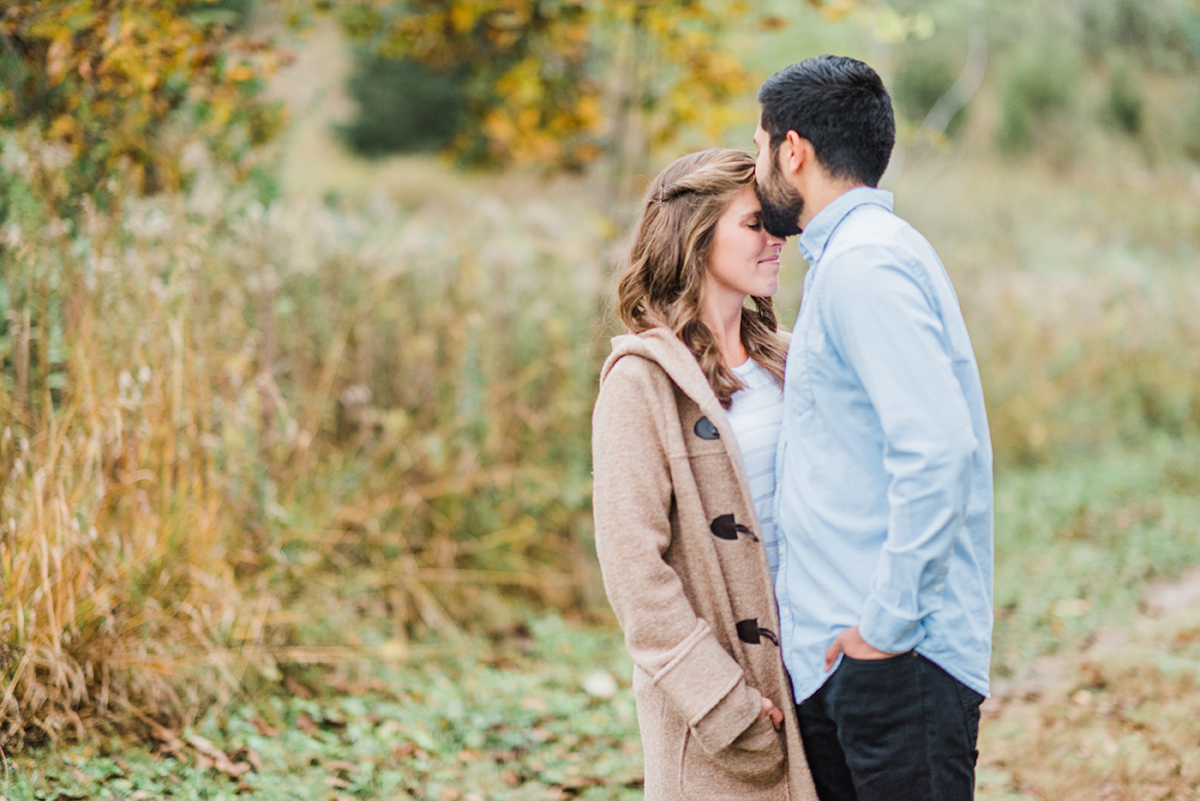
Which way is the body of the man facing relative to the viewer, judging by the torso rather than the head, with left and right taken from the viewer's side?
facing to the left of the viewer

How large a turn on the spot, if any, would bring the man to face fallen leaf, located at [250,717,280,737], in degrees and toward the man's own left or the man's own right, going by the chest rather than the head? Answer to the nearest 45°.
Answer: approximately 45° to the man's own right
